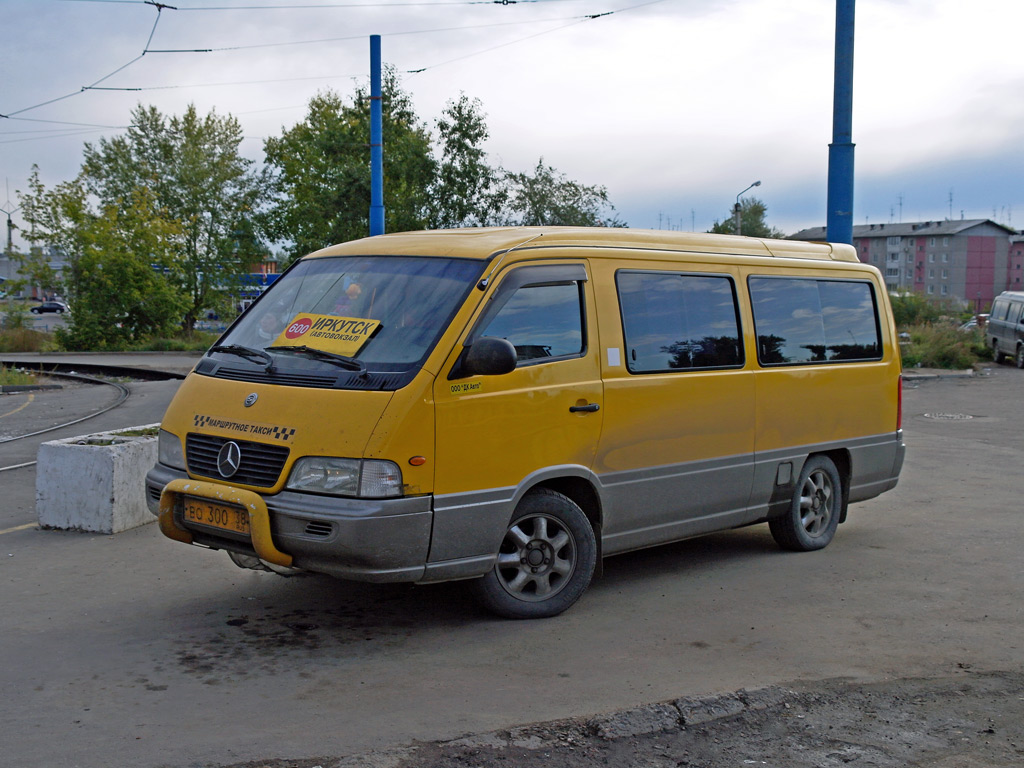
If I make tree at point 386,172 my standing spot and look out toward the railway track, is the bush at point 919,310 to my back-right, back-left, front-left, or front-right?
back-left

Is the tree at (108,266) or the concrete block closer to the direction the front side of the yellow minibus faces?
the concrete block

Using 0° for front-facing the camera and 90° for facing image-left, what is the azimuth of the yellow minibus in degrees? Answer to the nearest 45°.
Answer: approximately 45°

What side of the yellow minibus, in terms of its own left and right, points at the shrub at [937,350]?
back

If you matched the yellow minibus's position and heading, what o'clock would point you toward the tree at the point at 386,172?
The tree is roughly at 4 o'clock from the yellow minibus.

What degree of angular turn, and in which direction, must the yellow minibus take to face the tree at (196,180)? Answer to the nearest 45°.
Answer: approximately 135° to its right

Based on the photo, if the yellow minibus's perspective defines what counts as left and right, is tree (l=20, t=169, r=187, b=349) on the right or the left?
on its right

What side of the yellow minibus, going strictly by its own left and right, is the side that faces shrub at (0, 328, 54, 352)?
right

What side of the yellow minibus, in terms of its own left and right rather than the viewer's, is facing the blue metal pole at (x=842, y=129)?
back

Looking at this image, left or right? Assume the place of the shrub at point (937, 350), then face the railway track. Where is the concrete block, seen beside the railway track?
left
